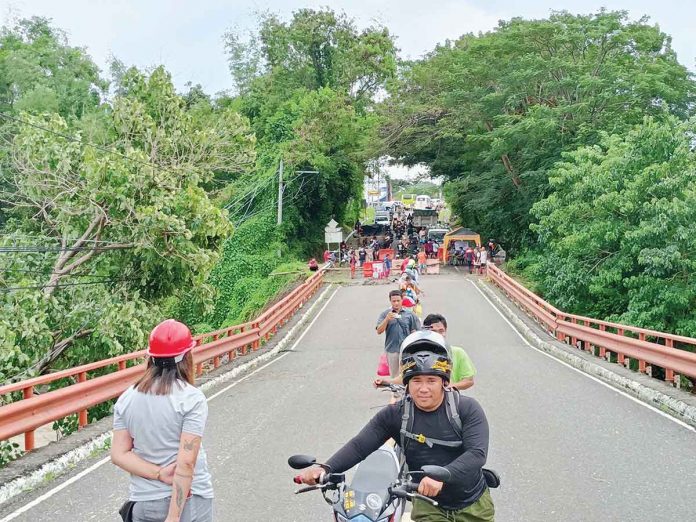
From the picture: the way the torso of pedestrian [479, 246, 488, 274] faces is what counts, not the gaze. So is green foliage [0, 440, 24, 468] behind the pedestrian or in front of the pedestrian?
in front

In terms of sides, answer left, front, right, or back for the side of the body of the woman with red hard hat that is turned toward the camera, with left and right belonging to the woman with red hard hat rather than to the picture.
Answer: back

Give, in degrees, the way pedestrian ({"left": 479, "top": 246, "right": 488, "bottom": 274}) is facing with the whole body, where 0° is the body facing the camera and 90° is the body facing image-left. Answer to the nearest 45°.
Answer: approximately 0°
